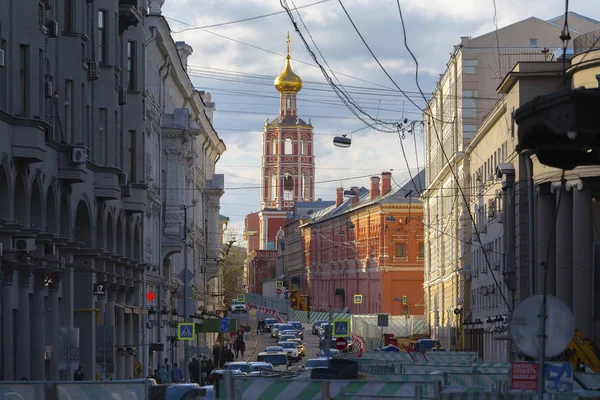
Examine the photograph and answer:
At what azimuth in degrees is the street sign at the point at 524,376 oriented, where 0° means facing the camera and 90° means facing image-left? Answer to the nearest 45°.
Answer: approximately 0°

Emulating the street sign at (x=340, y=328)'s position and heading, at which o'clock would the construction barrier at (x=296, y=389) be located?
The construction barrier is roughly at 12 o'clock from the street sign.

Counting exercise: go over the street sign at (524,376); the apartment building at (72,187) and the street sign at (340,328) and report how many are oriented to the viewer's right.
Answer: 1

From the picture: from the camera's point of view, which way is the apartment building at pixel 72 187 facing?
to the viewer's right

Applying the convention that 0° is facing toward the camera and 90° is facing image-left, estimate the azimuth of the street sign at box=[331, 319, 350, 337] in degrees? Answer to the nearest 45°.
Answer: approximately 0°

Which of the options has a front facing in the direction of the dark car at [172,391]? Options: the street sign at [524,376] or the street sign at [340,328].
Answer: the street sign at [340,328]

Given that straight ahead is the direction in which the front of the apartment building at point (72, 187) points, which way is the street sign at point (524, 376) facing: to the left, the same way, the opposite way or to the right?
to the right

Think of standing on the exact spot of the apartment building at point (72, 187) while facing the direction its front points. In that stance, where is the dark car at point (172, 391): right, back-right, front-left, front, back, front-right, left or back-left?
right

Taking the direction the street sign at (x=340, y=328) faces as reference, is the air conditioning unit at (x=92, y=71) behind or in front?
in front

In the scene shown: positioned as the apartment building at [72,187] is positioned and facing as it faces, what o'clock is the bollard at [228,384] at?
The bollard is roughly at 3 o'clock from the apartment building.

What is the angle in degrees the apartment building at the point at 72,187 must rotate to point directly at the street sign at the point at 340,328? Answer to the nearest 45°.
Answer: approximately 45° to its left

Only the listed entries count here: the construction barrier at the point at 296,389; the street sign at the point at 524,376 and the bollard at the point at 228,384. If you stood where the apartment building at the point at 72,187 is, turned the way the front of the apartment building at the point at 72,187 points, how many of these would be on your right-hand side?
3

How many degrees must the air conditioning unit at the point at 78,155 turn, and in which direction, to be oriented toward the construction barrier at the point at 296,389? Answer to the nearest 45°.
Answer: approximately 45° to its right
